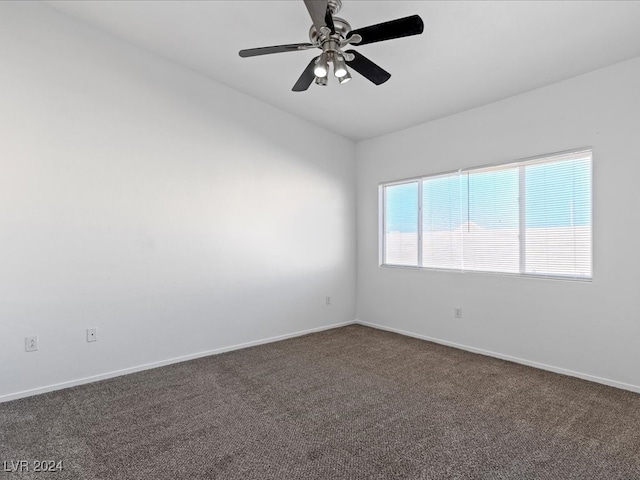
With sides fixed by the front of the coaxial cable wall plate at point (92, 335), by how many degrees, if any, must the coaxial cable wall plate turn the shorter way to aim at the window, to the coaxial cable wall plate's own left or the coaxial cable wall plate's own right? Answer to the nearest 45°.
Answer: approximately 45° to the coaxial cable wall plate's own left

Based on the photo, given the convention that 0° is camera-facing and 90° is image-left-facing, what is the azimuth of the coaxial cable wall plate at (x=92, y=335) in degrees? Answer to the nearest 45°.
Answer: approximately 0°

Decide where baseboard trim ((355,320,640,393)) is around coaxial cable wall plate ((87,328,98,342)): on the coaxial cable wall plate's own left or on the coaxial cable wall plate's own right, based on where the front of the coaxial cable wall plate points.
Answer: on the coaxial cable wall plate's own left
